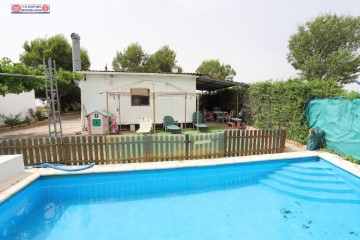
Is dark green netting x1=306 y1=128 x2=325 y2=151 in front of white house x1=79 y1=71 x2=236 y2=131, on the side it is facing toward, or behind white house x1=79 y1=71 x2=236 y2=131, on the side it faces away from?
in front

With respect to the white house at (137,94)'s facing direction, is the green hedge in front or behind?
in front

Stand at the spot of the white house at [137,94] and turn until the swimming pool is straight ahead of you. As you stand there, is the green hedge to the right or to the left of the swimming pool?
left

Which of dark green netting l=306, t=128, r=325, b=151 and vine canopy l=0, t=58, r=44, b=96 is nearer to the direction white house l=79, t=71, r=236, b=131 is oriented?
the dark green netting

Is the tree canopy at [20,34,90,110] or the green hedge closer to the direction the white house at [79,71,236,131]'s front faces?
the green hedge
